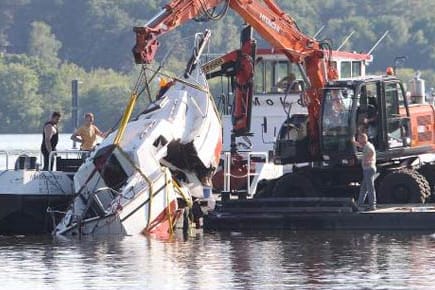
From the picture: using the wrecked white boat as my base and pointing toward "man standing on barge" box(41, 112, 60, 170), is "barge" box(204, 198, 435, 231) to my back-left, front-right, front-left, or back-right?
back-right

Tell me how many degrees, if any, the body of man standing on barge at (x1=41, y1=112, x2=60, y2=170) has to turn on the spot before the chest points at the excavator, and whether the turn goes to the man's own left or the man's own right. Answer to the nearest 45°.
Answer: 0° — they already face it

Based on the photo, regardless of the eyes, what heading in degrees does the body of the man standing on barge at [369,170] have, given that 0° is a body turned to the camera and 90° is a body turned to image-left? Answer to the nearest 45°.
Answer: approximately 90°

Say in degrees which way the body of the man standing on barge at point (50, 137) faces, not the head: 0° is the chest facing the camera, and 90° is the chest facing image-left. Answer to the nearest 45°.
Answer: approximately 270°

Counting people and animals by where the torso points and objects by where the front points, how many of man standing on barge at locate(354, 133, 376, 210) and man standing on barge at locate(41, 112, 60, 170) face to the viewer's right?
1

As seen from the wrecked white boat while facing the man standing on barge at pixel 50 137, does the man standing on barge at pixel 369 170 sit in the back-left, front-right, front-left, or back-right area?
back-right

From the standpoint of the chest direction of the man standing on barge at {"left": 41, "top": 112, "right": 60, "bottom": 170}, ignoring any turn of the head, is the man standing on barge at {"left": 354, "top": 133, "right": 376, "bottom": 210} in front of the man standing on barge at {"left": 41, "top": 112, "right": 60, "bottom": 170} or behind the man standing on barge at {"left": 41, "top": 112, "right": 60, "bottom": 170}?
in front

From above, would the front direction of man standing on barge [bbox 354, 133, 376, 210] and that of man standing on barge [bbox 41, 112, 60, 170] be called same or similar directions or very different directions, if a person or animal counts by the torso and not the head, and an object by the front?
very different directions
